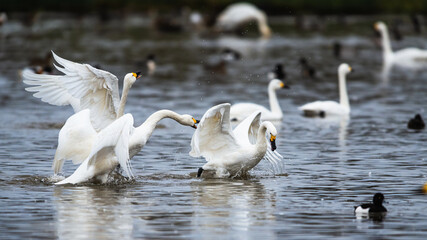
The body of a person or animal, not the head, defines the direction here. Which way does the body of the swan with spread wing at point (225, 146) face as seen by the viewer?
to the viewer's right

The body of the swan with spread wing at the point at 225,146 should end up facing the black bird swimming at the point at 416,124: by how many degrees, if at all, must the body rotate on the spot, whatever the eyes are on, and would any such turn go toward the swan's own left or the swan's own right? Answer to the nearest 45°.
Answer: approximately 45° to the swan's own left

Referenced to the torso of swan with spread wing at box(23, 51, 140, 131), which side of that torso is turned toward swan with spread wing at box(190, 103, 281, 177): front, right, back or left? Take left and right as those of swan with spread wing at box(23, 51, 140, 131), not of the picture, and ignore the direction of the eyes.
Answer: front

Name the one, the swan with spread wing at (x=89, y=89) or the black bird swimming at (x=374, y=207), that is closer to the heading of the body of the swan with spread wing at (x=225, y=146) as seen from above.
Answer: the black bird swimming

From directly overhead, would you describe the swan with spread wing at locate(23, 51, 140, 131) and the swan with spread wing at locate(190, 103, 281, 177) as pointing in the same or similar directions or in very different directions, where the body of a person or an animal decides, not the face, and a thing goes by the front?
same or similar directions

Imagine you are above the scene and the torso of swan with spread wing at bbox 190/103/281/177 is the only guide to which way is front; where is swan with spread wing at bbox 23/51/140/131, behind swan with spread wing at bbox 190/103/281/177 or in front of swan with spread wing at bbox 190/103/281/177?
behind

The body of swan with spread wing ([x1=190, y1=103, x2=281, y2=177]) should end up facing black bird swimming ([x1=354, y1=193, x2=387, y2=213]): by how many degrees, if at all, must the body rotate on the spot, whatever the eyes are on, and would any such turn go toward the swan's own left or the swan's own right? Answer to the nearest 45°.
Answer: approximately 45° to the swan's own right

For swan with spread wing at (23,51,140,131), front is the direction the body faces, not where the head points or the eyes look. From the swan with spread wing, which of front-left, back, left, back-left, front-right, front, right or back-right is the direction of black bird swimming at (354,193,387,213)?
front-right

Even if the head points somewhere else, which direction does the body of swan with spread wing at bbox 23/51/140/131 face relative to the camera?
to the viewer's right

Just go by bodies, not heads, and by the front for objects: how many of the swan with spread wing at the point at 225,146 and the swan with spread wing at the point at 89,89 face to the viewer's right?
2
